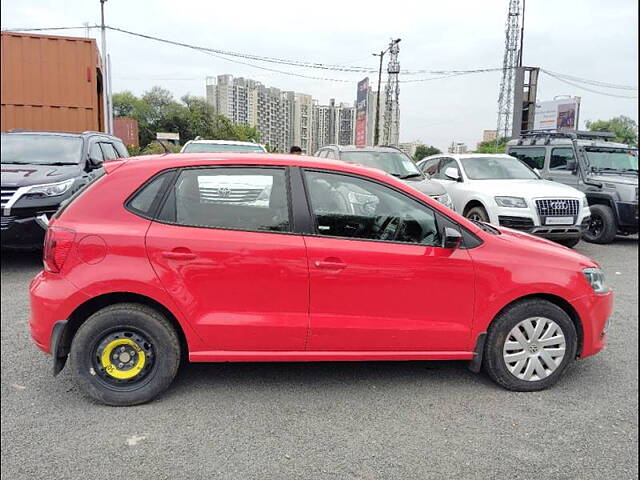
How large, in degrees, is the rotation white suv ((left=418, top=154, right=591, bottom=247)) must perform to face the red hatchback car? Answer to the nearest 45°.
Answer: approximately 45° to its right

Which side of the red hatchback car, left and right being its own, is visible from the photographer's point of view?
right

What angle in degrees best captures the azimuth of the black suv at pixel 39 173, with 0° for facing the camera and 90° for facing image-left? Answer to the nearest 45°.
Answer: approximately 45°

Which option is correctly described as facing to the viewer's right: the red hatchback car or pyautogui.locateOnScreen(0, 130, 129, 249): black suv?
the red hatchback car

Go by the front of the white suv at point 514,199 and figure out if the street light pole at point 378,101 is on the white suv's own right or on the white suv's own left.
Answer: on the white suv's own right

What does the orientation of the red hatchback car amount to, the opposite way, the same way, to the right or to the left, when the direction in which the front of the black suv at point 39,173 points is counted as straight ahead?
to the left

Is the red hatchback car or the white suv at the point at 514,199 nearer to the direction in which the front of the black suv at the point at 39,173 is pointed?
the red hatchback car

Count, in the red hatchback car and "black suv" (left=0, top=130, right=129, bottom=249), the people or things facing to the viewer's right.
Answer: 1

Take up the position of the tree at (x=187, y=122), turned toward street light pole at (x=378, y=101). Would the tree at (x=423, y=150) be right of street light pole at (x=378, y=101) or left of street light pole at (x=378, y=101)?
left
